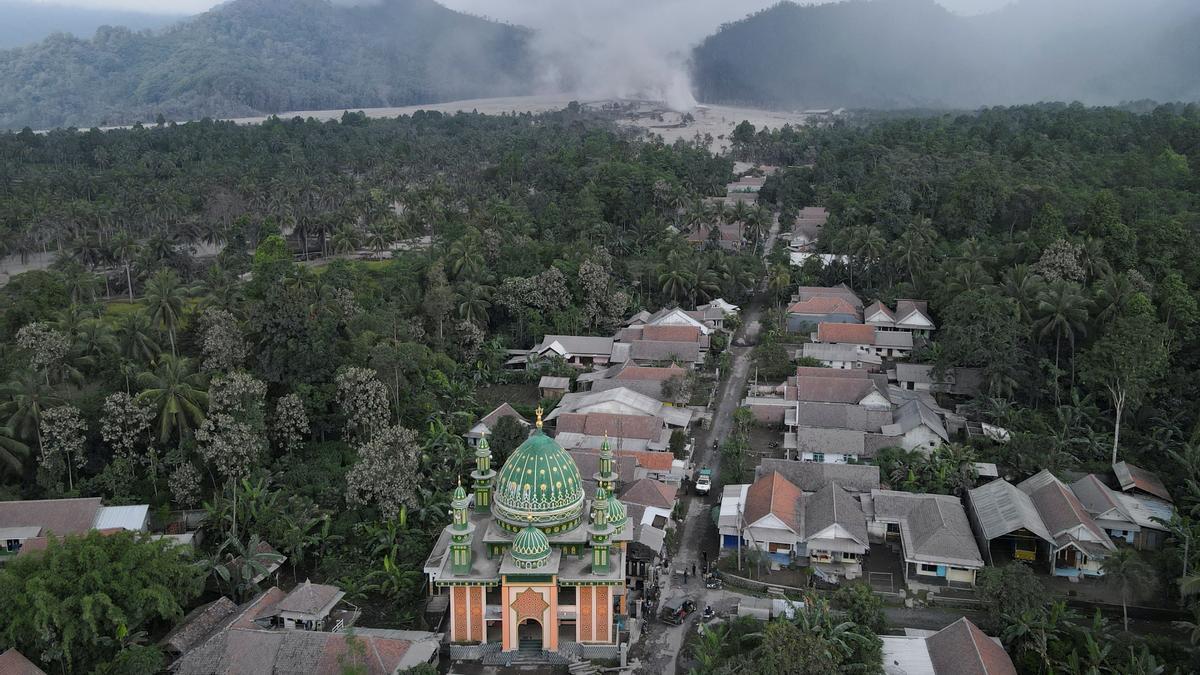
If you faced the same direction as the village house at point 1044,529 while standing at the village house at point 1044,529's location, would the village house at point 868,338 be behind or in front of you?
behind

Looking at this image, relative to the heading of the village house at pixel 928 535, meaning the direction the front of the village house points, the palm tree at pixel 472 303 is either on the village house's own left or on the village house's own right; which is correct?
on the village house's own right

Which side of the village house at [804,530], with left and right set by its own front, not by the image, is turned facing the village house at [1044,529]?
left

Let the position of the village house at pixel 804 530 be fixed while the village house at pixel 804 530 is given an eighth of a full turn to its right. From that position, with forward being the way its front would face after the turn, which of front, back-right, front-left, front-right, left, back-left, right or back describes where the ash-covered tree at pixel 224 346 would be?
front-right

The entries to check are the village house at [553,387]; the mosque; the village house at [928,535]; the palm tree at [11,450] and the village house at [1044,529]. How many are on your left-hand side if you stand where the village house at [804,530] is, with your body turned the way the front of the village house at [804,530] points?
2

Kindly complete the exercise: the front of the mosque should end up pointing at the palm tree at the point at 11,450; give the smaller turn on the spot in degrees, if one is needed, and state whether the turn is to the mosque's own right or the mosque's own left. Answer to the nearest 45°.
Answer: approximately 135° to the mosque's own right

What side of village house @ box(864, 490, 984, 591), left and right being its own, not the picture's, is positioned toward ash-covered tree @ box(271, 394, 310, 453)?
right

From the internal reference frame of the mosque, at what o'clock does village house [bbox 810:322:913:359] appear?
The village house is roughly at 7 o'clock from the mosque.

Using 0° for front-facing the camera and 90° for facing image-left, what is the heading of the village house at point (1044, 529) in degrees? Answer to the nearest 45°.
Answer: approximately 0°

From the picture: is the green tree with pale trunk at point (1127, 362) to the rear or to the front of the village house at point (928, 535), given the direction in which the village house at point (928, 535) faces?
to the rear
